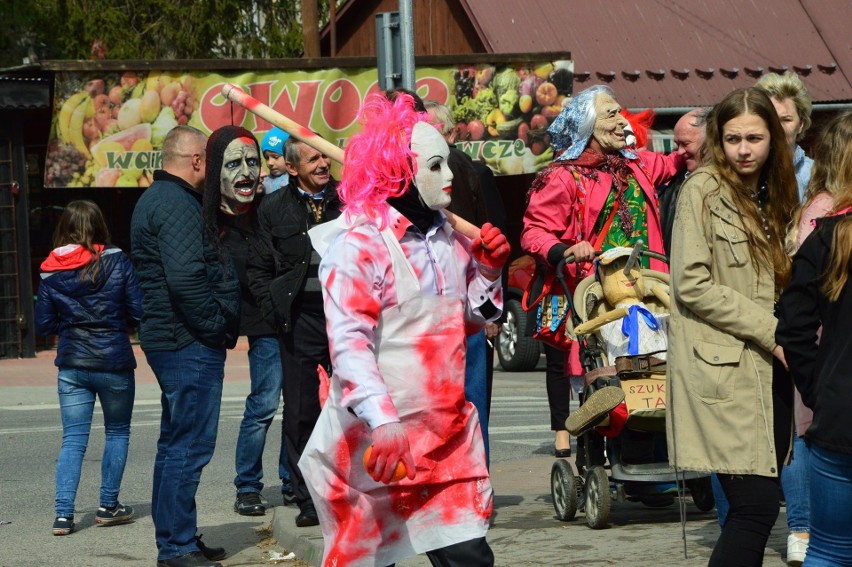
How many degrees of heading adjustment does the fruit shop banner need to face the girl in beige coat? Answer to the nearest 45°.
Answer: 0° — it already faces them

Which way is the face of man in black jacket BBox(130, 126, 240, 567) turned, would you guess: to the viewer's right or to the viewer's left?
to the viewer's right

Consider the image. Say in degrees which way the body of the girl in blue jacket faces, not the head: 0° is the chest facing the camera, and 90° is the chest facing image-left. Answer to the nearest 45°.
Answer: approximately 180°

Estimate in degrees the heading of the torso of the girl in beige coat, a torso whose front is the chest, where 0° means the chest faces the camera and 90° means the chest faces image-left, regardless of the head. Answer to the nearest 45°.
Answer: approximately 315°

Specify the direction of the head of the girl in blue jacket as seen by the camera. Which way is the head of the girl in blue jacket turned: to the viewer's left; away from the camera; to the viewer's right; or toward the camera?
away from the camera

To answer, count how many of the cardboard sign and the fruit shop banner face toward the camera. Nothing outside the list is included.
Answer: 2

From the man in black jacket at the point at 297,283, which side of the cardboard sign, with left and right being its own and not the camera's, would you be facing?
right

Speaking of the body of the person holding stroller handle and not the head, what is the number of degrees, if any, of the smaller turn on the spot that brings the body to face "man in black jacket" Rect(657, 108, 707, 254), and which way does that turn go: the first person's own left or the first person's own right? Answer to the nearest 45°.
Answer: approximately 90° to the first person's own left
